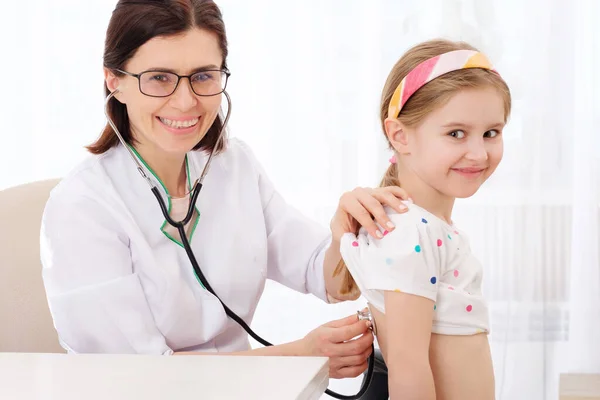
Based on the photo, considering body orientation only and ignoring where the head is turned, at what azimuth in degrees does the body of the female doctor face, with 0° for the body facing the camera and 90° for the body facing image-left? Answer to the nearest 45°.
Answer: approximately 315°
